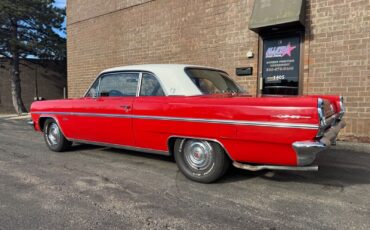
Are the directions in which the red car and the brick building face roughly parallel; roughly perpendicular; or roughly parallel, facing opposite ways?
roughly perpendicular

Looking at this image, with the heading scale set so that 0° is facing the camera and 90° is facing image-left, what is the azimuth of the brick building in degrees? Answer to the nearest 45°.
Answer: approximately 45°

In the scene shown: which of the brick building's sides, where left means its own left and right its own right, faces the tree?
right

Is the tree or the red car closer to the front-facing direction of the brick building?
the red car
